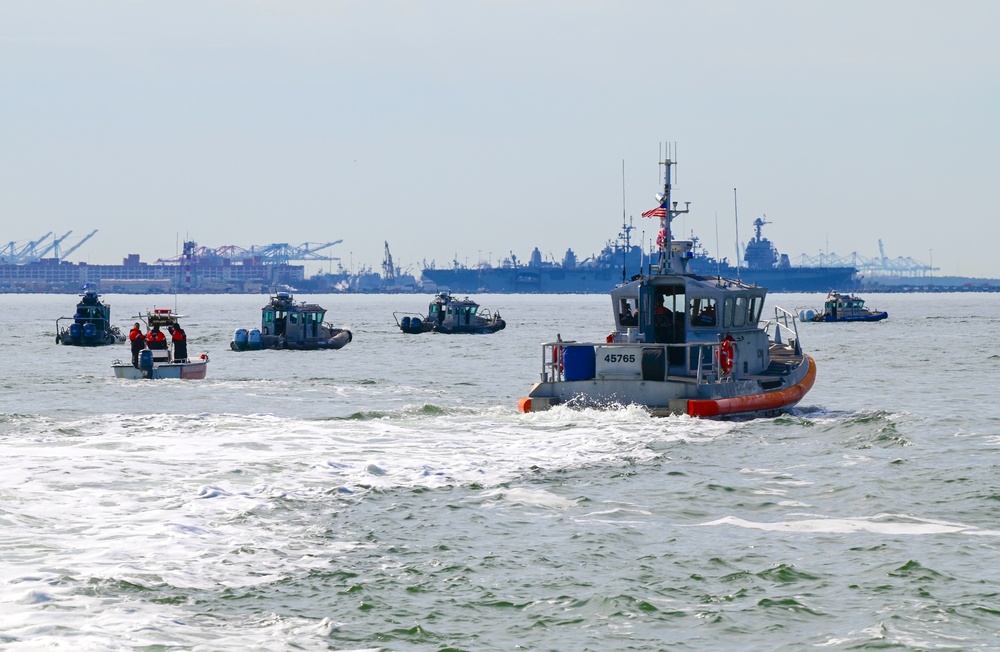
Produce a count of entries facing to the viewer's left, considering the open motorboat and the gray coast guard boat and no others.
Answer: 0

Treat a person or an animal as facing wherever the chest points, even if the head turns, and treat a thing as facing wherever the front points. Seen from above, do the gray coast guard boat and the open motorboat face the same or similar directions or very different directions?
same or similar directions

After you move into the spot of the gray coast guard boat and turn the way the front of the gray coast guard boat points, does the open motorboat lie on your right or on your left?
on your left

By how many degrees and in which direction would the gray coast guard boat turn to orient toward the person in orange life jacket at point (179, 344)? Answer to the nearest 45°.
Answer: approximately 90° to its left

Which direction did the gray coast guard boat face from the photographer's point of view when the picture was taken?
facing away from the viewer and to the right of the viewer

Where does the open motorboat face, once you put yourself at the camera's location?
facing away from the viewer and to the right of the viewer
